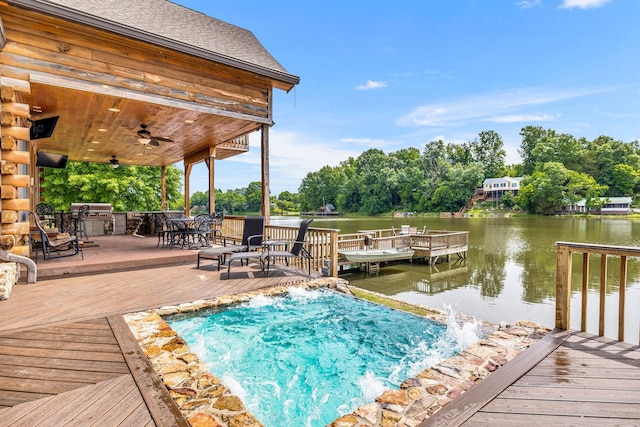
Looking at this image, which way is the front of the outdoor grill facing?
toward the camera

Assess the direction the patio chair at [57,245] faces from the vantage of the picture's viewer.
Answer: facing to the right of the viewer

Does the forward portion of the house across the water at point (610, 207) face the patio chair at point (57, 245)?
yes

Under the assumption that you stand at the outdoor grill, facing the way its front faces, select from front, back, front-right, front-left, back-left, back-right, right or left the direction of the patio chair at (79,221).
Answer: front

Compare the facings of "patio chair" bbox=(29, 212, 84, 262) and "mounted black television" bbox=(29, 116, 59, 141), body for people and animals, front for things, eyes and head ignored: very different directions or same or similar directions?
same or similar directions

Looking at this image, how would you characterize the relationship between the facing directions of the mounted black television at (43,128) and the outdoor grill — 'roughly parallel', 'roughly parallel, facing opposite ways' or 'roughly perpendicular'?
roughly perpendicular

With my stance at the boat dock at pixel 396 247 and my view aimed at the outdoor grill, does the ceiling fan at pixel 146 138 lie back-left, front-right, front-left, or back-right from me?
front-left

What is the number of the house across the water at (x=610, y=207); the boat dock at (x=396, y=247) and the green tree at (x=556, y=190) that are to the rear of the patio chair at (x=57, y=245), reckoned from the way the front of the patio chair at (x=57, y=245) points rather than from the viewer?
0

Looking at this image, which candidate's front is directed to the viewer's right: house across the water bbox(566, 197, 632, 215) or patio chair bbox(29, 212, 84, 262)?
the patio chair

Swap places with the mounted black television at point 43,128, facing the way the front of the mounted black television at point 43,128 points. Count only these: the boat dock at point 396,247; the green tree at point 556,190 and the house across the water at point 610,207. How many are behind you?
0

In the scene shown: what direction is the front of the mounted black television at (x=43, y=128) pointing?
to the viewer's right
